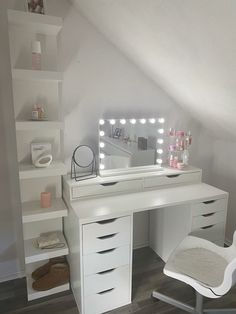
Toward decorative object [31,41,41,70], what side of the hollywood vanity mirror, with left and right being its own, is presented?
right

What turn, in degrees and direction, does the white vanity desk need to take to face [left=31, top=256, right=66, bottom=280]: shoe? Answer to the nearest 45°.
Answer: approximately 135° to its right

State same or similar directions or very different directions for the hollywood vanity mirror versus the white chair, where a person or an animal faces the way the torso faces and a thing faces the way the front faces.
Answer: very different directions

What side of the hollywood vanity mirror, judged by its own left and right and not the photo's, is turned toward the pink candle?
right

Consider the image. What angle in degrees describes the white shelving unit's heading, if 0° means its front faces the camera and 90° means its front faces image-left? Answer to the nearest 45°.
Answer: approximately 315°
